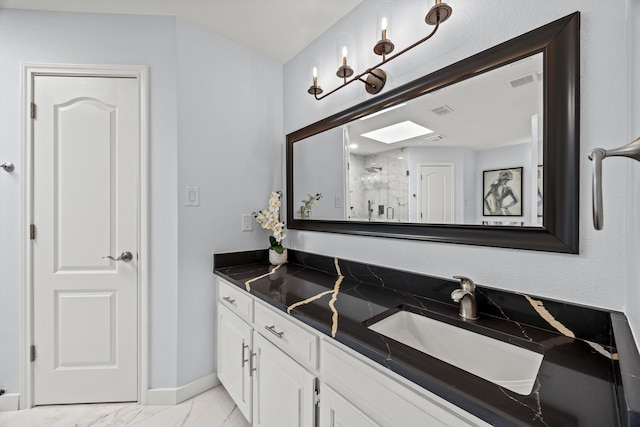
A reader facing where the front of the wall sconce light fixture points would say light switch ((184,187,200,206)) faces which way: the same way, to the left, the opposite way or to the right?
to the left

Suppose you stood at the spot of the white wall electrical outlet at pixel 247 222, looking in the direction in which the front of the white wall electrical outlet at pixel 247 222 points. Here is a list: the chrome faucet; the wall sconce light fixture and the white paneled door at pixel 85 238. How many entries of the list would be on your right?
1

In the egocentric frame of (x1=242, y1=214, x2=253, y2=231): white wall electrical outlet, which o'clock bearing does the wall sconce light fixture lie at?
The wall sconce light fixture is roughly at 11 o'clock from the white wall electrical outlet.

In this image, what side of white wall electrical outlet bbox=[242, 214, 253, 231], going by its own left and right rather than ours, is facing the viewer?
front

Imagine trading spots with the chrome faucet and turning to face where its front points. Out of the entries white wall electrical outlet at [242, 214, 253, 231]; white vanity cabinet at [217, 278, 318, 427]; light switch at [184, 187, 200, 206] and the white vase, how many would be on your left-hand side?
0

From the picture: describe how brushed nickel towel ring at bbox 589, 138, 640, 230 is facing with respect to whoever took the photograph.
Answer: facing to the left of the viewer

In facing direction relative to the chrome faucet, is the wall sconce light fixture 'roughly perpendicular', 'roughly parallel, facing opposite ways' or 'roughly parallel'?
roughly parallel

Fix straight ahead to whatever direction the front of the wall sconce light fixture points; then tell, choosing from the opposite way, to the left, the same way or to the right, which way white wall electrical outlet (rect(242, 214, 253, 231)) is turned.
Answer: to the left

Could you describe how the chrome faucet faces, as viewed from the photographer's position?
facing the viewer and to the left of the viewer

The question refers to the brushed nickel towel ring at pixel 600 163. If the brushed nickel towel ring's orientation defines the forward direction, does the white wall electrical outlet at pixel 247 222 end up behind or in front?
in front

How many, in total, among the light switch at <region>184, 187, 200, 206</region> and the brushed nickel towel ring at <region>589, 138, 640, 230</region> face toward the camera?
1

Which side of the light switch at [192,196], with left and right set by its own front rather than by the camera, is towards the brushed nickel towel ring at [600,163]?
front

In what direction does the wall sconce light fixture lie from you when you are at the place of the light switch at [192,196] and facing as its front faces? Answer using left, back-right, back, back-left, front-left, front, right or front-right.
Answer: front-left

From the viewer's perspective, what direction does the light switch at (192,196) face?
toward the camera

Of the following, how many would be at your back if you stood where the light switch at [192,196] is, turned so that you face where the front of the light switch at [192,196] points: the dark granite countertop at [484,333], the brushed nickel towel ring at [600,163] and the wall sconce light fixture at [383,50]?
0
